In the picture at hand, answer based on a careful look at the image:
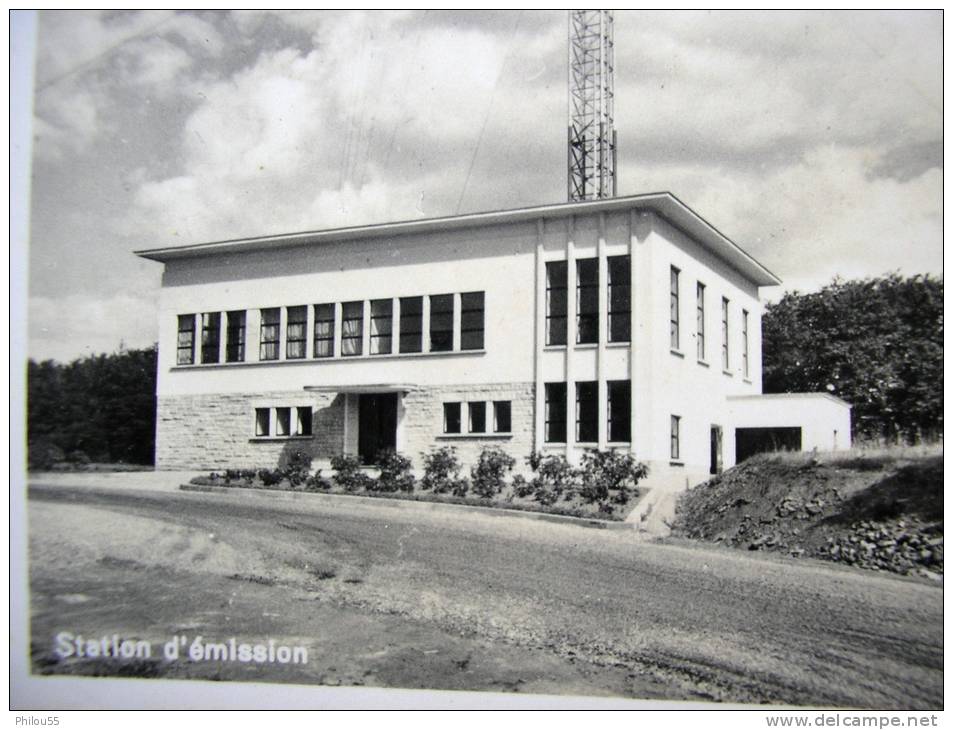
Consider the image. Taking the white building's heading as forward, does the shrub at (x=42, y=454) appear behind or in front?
in front

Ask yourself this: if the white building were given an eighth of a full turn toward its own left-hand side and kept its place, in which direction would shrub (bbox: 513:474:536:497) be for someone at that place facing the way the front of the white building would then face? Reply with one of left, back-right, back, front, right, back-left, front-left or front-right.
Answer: front

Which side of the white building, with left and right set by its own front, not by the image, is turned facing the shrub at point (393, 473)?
front

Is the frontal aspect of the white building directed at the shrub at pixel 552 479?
no

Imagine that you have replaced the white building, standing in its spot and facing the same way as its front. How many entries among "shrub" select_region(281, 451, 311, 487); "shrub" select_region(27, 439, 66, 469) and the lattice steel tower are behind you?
1

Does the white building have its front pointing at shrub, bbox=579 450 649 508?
no

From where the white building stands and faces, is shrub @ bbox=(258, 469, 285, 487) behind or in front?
in front

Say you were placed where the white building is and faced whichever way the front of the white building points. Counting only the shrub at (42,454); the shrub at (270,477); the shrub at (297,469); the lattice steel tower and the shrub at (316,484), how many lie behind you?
1

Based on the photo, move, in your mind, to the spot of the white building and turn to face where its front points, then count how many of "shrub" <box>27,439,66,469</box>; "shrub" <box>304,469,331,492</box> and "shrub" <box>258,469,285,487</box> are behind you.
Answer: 0

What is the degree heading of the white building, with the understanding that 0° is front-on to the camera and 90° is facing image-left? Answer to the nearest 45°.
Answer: approximately 45°

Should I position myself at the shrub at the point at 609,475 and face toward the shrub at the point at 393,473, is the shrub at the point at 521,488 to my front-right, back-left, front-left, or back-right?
front-left

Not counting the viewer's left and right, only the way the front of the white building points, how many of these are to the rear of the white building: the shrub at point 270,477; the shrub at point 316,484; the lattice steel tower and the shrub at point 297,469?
1

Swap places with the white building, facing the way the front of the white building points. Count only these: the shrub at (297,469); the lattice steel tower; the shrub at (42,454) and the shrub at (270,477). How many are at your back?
1

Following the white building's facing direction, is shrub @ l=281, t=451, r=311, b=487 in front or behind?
in front
